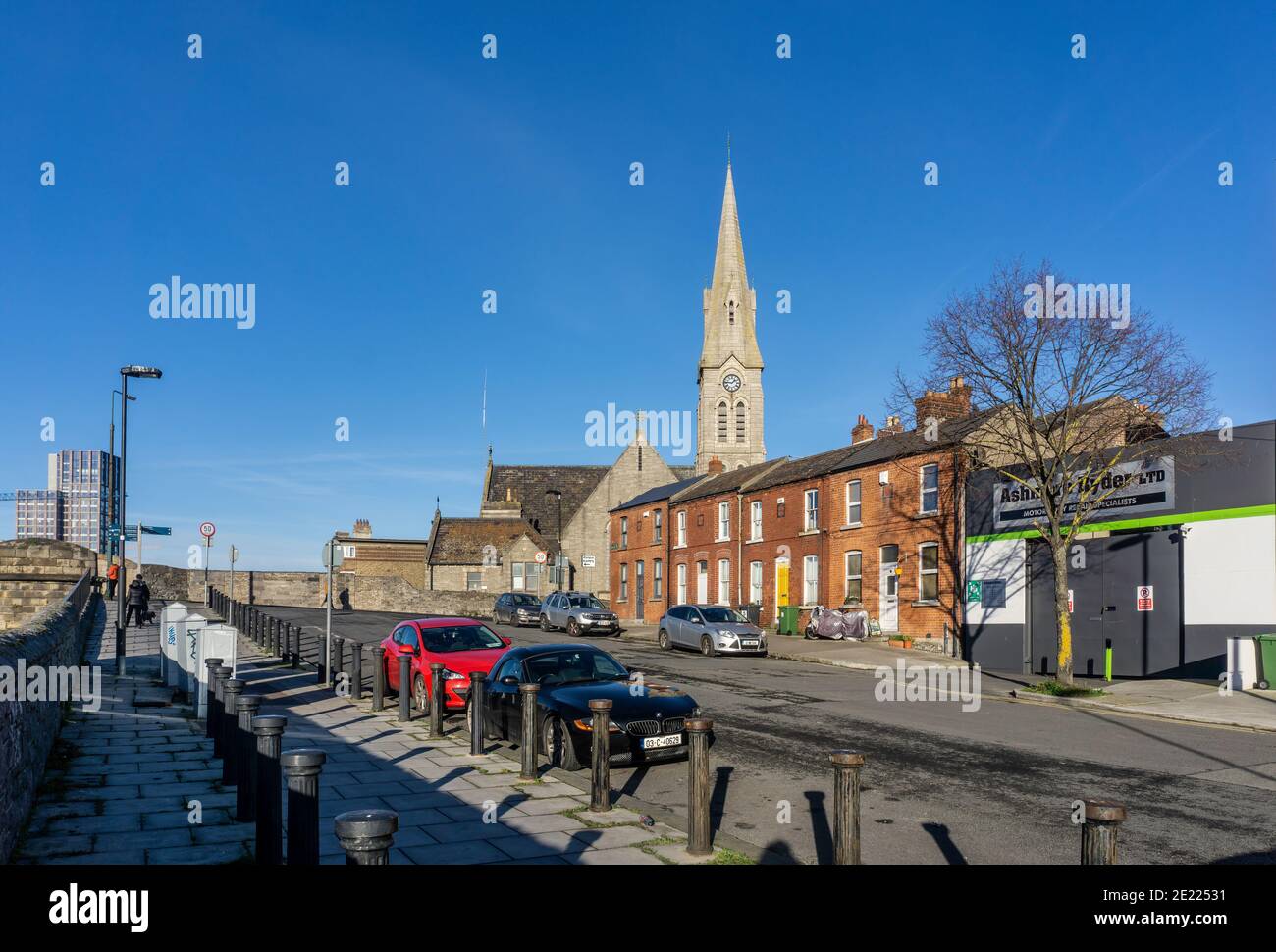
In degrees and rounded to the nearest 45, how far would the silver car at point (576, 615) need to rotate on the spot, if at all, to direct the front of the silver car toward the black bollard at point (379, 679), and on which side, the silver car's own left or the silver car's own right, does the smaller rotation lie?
approximately 45° to the silver car's own right

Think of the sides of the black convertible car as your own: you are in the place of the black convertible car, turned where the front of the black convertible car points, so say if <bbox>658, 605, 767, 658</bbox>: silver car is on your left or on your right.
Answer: on your left

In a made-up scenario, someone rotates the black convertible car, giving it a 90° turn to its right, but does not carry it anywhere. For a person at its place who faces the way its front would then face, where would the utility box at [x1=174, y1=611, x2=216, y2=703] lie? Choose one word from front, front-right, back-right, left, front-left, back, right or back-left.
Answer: right

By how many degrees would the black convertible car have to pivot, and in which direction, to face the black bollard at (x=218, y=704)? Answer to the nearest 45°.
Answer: approximately 135° to its right

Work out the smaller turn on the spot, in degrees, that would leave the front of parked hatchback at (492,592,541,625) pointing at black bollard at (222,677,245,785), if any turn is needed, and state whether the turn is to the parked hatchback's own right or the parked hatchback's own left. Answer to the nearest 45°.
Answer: approximately 45° to the parked hatchback's own right

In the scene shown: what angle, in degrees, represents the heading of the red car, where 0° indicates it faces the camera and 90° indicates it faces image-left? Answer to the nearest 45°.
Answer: approximately 315°

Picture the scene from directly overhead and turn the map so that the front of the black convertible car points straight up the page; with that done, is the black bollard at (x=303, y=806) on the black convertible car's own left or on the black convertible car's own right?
on the black convertible car's own right
